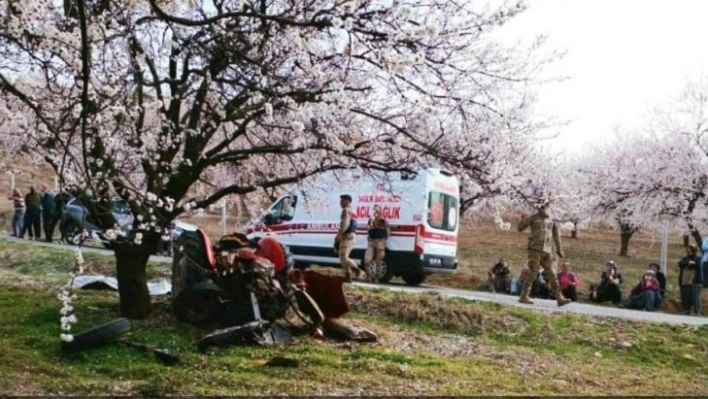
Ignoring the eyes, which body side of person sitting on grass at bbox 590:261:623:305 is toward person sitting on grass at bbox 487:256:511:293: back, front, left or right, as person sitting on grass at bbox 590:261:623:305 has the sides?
right

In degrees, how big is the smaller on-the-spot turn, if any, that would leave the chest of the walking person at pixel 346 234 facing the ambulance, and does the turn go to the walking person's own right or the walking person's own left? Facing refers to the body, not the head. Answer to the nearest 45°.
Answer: approximately 135° to the walking person's own right

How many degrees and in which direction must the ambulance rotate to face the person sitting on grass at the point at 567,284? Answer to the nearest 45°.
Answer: approximately 135° to its right

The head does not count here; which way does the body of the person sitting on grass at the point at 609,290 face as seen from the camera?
toward the camera

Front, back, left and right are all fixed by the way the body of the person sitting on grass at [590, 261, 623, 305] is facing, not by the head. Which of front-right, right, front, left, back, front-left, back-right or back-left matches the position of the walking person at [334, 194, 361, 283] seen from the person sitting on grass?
front-right

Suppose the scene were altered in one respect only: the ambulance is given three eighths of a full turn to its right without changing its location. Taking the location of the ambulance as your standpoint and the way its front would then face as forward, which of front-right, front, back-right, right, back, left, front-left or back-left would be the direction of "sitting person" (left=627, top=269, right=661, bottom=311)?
front

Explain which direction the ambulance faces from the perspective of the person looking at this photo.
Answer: facing away from the viewer and to the left of the viewer

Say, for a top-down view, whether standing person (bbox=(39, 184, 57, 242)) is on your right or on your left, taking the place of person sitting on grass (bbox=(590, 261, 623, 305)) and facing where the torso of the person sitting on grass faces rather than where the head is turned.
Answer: on your right

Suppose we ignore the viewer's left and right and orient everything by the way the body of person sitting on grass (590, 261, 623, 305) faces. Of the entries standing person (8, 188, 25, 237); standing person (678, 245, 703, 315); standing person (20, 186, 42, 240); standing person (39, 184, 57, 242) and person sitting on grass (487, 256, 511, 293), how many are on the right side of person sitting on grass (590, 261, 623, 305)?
4

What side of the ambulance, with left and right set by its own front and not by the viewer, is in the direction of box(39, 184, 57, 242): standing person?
front

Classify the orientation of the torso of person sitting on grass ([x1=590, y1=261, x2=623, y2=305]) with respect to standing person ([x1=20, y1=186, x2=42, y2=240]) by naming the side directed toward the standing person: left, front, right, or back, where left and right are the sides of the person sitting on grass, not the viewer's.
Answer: right
